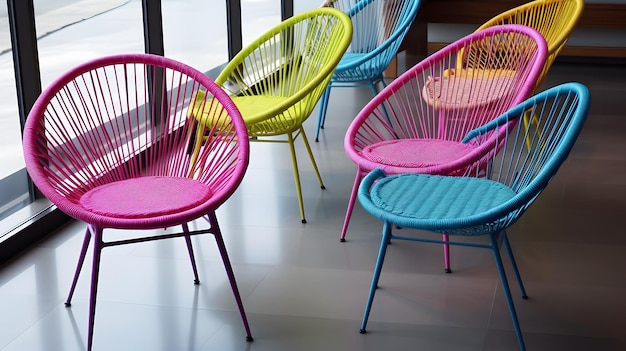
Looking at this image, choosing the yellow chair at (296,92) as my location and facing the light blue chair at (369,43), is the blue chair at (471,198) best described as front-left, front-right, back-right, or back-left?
back-right

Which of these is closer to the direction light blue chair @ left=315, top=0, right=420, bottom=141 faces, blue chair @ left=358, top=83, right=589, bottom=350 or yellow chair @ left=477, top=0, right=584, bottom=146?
the blue chair

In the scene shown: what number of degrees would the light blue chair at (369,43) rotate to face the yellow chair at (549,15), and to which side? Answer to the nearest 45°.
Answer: approximately 90° to its left

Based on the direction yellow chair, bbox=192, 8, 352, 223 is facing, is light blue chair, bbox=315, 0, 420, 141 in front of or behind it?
behind

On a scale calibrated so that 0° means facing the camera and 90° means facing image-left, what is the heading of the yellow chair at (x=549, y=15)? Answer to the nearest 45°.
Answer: approximately 45°

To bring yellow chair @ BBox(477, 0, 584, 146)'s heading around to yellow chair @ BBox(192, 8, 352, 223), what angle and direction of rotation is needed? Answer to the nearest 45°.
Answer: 0° — it already faces it

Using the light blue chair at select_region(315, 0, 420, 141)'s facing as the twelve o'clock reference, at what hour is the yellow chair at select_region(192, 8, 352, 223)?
The yellow chair is roughly at 11 o'clock from the light blue chair.

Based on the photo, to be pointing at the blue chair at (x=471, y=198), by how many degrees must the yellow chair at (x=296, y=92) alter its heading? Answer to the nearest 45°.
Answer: approximately 45° to its left
